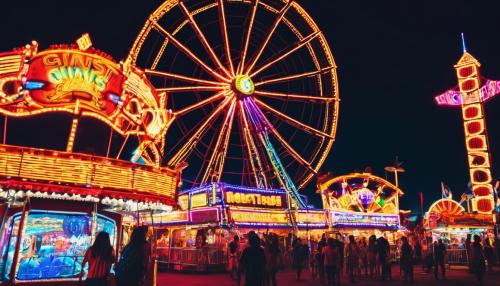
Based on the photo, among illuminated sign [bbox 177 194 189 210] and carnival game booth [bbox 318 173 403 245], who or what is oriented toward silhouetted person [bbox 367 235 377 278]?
the carnival game booth

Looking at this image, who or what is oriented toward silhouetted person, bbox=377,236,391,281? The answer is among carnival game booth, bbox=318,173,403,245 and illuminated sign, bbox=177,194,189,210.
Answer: the carnival game booth

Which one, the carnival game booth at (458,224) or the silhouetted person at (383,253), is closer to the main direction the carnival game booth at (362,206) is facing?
the silhouetted person

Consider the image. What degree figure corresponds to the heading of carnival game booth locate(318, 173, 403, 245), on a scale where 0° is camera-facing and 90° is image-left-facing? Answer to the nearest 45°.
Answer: approximately 0°

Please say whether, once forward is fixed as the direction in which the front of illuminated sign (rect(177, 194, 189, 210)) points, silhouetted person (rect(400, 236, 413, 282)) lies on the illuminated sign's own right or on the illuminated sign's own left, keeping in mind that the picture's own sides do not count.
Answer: on the illuminated sign's own left

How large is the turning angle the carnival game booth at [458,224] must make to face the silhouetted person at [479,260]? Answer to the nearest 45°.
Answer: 0° — it already faces them

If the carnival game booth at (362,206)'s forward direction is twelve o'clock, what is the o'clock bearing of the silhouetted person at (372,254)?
The silhouetted person is roughly at 12 o'clock from the carnival game booth.

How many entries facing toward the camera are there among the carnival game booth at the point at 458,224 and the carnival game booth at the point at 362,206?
2

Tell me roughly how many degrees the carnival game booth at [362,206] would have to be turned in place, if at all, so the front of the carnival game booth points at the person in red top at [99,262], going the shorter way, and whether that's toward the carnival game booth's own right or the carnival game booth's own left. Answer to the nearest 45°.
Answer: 0° — it already faces them

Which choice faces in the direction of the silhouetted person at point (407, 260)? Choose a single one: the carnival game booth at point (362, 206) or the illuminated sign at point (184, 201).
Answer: the carnival game booth

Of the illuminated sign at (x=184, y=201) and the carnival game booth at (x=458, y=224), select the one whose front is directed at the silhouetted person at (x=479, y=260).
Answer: the carnival game booth
